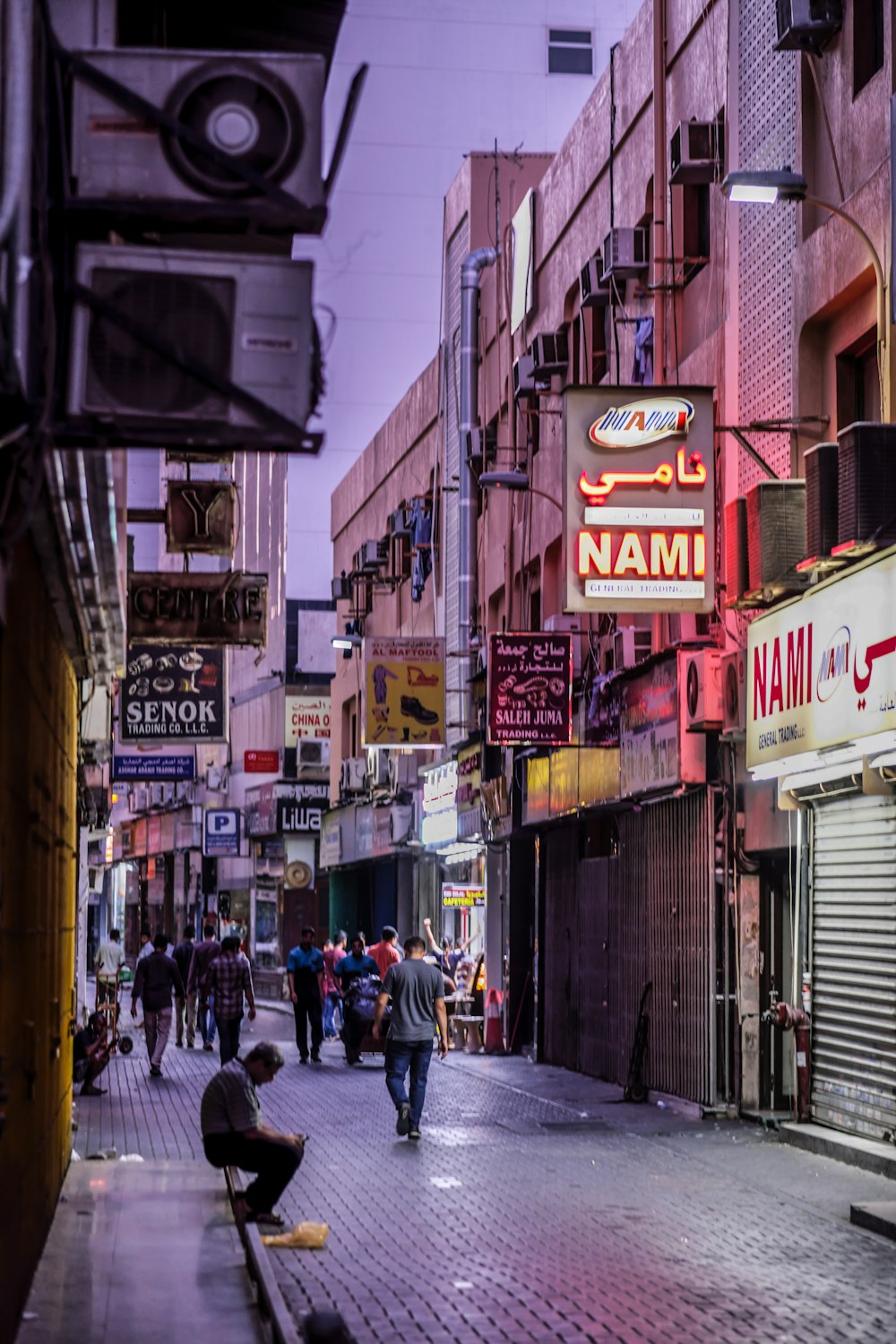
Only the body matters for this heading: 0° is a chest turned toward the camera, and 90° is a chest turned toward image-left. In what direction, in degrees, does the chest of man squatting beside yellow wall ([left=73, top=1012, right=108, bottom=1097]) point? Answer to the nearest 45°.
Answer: approximately 270°

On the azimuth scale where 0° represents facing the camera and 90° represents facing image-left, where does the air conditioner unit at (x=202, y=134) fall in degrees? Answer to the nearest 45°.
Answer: approximately 0°

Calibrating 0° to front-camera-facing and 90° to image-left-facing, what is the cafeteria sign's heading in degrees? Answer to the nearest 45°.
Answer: approximately 0°

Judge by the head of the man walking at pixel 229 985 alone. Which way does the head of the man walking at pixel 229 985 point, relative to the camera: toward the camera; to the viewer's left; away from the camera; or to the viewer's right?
away from the camera

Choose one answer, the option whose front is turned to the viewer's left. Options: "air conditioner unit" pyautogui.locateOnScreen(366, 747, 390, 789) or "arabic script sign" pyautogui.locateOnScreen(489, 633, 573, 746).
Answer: the air conditioner unit

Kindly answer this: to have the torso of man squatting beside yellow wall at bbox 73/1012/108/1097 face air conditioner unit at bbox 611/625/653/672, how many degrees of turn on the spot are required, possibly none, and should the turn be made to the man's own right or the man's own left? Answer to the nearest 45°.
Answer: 0° — they already face it

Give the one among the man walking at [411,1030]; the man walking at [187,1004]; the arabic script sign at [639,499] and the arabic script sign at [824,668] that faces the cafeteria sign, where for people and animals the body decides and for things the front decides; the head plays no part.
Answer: the man walking at [411,1030]

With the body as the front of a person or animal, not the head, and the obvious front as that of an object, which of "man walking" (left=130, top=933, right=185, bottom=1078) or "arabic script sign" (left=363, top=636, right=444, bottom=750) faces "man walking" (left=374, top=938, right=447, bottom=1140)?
the arabic script sign

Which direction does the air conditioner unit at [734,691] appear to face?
to the viewer's left

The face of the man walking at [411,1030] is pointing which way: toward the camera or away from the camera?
away from the camera

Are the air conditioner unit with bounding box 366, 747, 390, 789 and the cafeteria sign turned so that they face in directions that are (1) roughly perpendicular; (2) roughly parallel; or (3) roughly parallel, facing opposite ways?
roughly perpendicular

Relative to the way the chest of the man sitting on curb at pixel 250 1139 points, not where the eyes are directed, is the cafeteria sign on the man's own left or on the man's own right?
on the man's own left

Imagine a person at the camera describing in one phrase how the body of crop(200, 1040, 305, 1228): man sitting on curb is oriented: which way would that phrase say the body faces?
to the viewer's right

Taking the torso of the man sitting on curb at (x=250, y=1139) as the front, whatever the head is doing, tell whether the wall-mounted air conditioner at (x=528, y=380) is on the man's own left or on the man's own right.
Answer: on the man's own left

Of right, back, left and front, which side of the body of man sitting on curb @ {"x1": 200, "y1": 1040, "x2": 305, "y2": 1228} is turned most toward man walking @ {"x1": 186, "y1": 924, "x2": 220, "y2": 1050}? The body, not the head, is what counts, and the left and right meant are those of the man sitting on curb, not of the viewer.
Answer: left

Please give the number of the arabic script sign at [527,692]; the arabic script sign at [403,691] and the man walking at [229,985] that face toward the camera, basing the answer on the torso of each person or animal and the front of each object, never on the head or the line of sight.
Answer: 2

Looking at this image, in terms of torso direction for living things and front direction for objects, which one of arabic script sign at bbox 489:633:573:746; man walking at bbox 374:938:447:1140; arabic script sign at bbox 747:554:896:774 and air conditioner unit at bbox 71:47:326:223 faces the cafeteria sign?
the man walking

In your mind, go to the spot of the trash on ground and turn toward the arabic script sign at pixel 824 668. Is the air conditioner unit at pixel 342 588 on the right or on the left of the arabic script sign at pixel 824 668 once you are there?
left
